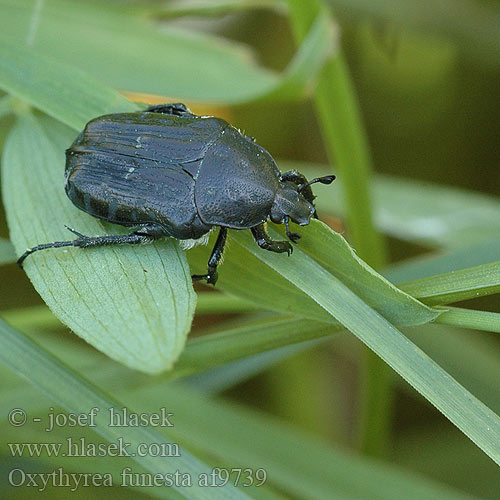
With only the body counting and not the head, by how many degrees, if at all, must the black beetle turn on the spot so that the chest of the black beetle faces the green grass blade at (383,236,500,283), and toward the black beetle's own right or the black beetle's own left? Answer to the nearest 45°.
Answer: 0° — it already faces it

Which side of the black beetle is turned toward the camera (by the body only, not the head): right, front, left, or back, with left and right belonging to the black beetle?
right

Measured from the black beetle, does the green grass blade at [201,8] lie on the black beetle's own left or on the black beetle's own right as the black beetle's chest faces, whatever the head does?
on the black beetle's own left

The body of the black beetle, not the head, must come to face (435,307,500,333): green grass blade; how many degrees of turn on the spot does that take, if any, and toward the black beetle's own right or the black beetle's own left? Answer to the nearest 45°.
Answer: approximately 45° to the black beetle's own right
